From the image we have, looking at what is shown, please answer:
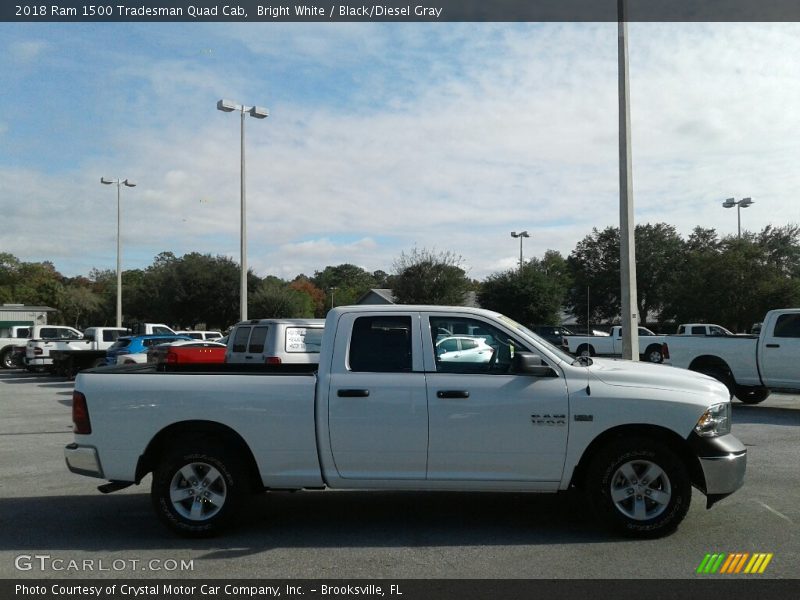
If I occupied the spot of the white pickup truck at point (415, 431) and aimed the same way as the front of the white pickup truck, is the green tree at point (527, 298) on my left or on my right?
on my left

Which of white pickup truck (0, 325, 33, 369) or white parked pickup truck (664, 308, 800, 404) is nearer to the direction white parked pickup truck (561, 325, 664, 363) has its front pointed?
the white parked pickup truck

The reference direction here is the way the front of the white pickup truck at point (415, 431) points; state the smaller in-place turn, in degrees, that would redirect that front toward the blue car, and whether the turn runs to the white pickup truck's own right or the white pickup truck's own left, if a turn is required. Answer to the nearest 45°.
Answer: approximately 135° to the white pickup truck's own left

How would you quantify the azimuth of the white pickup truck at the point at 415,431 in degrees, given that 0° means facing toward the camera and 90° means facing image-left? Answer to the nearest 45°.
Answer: approximately 270°

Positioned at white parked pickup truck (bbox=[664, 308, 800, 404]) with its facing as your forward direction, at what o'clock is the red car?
The red car is roughly at 6 o'clock from the white parked pickup truck.

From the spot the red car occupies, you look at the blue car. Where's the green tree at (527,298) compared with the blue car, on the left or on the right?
right

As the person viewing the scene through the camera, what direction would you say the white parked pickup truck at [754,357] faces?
facing to the right of the viewer

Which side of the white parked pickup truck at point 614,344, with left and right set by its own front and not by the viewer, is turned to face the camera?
right
